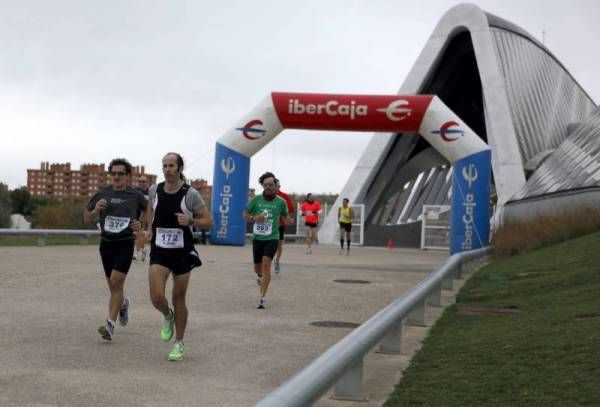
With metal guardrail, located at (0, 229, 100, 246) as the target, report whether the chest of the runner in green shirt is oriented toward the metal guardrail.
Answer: no

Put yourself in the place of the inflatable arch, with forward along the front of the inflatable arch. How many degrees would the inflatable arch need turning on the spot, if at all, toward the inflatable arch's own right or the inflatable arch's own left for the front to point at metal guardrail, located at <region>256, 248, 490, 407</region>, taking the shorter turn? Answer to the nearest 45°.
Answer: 0° — it already faces it

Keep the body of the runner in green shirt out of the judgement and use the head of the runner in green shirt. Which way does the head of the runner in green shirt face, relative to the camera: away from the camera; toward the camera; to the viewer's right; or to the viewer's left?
toward the camera

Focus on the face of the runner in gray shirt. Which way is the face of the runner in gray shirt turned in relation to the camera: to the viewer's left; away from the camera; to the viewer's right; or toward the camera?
toward the camera

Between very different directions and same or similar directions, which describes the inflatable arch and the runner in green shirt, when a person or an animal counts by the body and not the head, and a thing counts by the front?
same or similar directions

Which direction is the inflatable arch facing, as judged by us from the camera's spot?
facing the viewer

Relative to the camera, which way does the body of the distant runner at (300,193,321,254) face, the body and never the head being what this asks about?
toward the camera

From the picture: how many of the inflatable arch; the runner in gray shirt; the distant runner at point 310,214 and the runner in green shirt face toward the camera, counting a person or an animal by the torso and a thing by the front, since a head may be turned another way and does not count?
4

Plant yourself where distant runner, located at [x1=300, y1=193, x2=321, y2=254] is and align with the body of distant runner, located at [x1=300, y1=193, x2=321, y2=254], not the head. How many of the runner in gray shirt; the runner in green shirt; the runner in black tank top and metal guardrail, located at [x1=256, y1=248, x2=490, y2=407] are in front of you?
4

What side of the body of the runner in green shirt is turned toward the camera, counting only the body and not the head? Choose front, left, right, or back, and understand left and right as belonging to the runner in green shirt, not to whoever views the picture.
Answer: front

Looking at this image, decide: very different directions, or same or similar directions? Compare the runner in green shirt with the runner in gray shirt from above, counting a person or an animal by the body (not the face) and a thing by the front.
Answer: same or similar directions

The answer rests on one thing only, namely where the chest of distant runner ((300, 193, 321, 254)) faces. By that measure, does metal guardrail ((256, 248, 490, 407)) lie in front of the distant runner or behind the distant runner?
in front

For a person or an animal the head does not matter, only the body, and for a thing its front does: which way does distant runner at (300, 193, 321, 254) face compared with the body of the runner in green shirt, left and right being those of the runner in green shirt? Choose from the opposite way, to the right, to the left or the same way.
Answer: the same way

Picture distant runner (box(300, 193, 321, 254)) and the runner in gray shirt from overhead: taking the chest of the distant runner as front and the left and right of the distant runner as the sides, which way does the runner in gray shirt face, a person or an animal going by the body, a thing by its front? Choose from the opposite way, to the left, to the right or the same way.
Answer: the same way

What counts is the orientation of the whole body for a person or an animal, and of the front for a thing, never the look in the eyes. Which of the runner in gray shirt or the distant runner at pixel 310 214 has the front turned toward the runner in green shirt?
the distant runner
